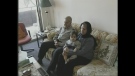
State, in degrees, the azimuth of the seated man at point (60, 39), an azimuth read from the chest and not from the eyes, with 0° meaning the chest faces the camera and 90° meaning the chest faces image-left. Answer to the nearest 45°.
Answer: approximately 45°

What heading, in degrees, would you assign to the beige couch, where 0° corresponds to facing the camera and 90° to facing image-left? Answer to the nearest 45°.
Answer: approximately 45°
